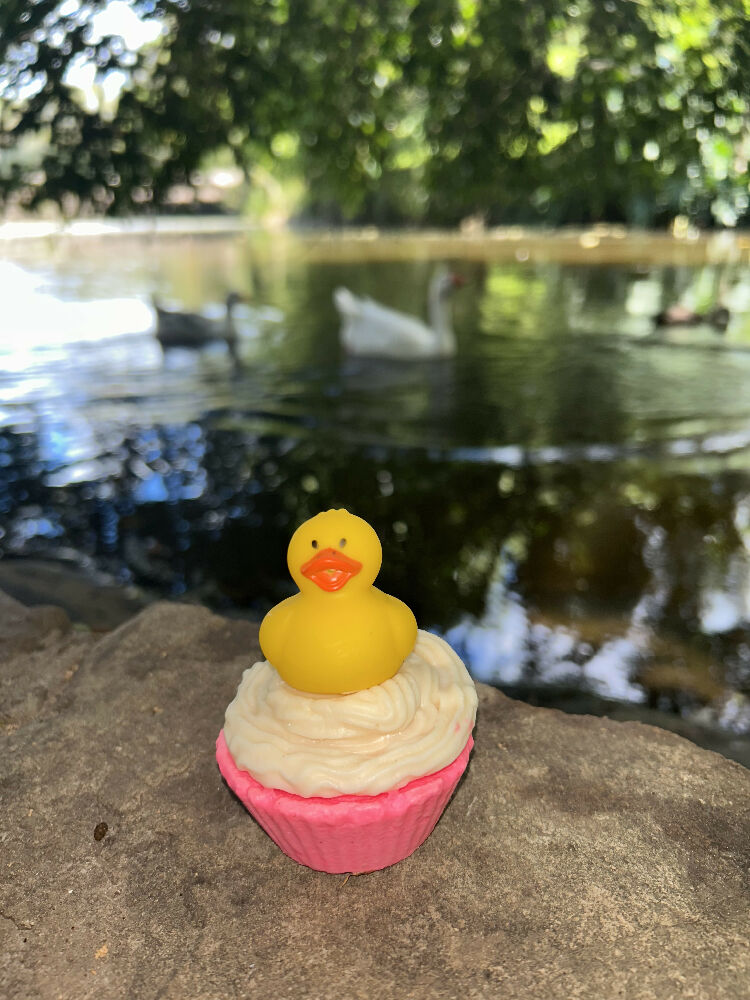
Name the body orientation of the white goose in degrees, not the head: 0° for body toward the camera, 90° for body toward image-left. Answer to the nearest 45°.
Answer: approximately 270°

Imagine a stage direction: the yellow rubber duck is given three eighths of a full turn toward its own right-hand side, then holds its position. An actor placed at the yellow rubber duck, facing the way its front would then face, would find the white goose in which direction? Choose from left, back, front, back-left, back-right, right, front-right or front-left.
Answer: front-right

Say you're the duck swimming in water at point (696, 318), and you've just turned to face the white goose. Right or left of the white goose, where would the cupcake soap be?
left

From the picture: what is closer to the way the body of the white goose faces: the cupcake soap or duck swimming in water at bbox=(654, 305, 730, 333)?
the duck swimming in water

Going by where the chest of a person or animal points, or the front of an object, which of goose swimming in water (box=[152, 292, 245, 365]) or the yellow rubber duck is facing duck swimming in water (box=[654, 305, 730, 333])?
goose swimming in water (box=[152, 292, 245, 365])

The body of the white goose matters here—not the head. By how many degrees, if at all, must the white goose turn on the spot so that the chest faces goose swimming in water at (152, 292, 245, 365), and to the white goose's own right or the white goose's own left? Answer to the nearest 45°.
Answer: approximately 180°

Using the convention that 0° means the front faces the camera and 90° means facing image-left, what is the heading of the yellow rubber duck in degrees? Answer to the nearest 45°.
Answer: approximately 0°

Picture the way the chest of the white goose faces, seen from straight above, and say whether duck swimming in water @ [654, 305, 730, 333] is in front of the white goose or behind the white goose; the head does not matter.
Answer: in front

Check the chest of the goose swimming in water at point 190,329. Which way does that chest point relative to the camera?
to the viewer's right
